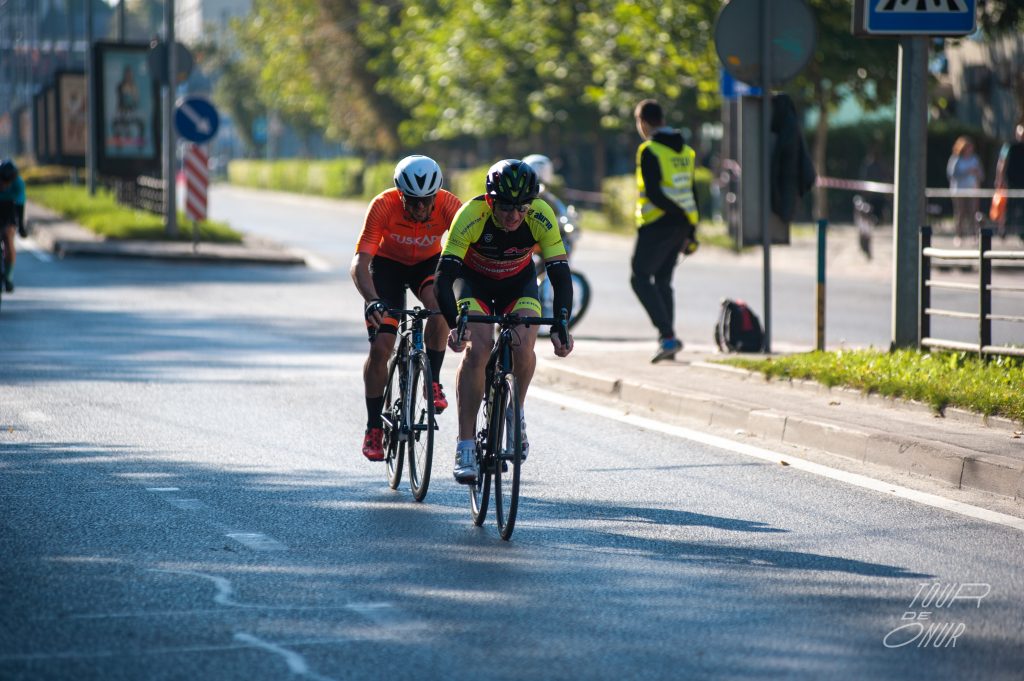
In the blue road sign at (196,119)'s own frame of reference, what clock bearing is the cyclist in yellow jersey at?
The cyclist in yellow jersey is roughly at 12 o'clock from the blue road sign.

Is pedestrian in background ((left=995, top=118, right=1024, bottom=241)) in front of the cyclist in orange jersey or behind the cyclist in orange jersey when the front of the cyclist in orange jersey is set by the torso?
behind

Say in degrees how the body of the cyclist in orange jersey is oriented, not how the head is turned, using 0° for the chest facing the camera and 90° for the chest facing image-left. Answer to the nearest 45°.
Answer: approximately 0°

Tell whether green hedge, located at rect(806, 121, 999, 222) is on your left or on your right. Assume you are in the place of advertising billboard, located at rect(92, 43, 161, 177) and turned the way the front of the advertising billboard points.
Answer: on your left

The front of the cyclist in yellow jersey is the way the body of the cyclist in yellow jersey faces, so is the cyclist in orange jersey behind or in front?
behind
